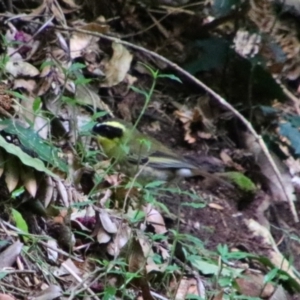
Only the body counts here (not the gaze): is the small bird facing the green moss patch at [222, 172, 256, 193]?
no

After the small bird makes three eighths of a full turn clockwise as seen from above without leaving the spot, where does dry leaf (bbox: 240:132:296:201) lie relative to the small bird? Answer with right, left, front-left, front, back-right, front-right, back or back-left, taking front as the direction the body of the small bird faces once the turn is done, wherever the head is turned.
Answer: front

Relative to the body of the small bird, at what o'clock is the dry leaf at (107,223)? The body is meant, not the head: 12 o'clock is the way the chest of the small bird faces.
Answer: The dry leaf is roughly at 9 o'clock from the small bird.

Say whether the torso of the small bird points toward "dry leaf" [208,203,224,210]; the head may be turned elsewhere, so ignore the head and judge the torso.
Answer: no

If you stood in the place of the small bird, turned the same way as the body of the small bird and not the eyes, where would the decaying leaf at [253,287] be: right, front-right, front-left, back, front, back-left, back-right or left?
back-left

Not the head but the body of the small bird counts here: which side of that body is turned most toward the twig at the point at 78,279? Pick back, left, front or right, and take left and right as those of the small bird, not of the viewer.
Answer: left

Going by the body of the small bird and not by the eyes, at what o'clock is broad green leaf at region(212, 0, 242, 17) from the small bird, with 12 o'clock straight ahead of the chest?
The broad green leaf is roughly at 3 o'clock from the small bird.

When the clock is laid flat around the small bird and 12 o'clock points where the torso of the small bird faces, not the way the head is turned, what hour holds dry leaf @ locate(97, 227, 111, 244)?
The dry leaf is roughly at 9 o'clock from the small bird.

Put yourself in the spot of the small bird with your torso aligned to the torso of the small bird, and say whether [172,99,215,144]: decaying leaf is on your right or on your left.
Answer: on your right

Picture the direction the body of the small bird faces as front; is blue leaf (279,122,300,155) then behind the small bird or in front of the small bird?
behind

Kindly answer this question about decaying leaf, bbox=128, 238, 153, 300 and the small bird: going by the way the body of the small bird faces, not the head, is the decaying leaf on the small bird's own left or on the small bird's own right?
on the small bird's own left

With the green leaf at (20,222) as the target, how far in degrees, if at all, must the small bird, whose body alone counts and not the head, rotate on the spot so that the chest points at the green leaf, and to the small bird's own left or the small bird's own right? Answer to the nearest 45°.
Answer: approximately 90° to the small bird's own left

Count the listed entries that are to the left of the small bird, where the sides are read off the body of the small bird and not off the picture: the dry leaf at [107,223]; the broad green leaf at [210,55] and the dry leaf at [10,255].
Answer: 2

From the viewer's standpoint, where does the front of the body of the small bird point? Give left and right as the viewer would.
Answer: facing to the left of the viewer

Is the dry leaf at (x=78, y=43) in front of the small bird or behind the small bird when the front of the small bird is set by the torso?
in front

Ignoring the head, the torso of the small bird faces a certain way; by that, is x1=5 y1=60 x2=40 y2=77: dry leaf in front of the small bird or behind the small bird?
in front

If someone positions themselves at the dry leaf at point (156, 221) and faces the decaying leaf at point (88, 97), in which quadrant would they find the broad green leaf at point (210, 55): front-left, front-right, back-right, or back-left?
front-right
